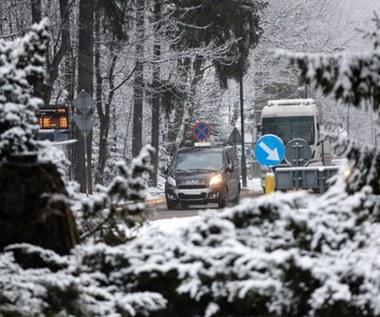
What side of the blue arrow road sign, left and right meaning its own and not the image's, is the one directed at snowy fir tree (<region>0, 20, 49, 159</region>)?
front

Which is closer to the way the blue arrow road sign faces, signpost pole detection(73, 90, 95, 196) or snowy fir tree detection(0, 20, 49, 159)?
the snowy fir tree

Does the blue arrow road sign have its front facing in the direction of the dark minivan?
no

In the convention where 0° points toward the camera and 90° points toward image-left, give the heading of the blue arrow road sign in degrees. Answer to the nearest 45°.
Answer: approximately 0°

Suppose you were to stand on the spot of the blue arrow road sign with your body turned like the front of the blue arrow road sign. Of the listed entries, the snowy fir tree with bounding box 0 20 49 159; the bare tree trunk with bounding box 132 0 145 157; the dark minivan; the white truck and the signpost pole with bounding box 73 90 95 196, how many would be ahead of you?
1

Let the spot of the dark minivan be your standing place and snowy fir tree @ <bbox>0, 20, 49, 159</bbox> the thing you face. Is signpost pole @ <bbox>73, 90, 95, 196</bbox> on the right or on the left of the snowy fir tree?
right

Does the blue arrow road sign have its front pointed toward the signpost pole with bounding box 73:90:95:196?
no

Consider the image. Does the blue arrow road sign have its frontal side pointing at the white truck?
no
